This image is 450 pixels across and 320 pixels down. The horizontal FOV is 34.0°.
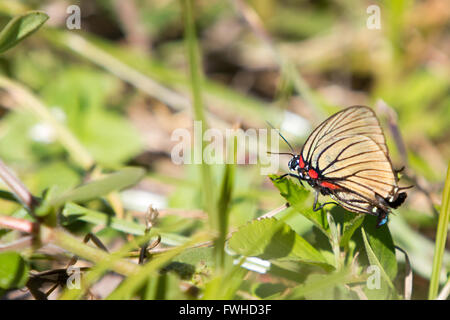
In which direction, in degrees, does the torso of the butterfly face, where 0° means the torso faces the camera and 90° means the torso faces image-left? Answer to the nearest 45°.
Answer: approximately 90°
